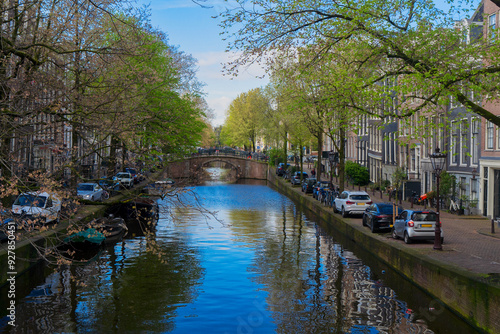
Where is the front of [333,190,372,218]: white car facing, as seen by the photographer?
facing away from the viewer and to the left of the viewer

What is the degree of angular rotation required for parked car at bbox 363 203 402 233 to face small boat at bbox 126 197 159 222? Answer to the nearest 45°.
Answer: approximately 90° to its left

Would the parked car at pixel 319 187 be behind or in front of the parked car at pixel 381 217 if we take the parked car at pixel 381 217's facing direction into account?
in front

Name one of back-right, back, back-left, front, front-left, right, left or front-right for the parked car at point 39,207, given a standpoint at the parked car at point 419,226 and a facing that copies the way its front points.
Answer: left

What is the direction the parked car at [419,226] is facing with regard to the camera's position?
facing away from the viewer and to the left of the viewer

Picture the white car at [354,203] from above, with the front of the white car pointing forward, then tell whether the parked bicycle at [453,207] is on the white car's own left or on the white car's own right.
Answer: on the white car's own right

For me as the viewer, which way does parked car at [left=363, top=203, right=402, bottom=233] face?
facing away from the viewer and to the left of the viewer

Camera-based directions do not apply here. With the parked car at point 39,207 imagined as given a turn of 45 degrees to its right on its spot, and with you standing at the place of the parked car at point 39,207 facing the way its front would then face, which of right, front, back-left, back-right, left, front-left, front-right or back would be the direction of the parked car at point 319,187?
back-right

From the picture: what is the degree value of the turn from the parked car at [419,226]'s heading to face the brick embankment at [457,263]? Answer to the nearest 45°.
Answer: approximately 135° to its left

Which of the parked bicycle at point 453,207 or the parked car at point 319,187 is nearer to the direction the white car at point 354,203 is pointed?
the parked car

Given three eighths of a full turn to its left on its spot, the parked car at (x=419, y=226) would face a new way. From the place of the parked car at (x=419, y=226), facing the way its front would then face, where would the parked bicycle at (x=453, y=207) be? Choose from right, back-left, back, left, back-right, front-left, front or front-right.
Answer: back

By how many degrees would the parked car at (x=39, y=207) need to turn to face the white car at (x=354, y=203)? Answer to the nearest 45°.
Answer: approximately 90° to its left

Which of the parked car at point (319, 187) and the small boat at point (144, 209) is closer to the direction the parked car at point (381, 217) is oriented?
the parked car

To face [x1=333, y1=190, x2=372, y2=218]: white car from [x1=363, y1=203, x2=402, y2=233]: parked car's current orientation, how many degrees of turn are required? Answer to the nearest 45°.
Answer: approximately 45° to its right

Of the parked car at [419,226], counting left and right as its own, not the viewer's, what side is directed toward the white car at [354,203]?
front

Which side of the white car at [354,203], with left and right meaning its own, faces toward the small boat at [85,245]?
left
